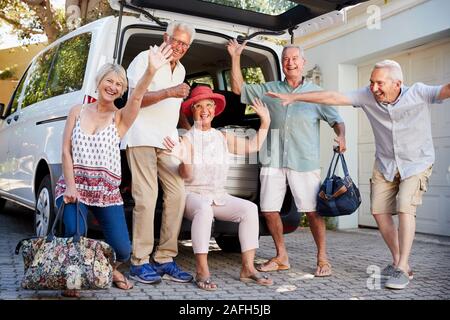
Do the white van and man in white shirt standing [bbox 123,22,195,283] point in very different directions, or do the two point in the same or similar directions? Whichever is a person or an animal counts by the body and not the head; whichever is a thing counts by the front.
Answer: very different directions

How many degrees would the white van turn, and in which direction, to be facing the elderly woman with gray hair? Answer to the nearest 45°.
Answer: approximately 135° to its left

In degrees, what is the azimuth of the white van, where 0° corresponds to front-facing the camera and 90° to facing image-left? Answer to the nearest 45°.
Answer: approximately 135°

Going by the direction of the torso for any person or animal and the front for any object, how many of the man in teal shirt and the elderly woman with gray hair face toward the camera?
2

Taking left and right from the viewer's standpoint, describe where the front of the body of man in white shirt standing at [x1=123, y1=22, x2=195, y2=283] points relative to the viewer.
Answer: facing the viewer and to the right of the viewer

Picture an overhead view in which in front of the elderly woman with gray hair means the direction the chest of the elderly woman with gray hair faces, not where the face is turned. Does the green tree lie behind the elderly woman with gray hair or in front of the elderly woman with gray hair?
behind

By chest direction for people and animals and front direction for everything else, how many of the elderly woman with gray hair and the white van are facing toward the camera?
1

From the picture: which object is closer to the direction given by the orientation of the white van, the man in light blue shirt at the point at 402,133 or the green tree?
the green tree

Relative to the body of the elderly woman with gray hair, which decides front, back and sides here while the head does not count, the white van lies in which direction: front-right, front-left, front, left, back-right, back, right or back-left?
back

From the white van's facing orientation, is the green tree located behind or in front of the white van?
in front
